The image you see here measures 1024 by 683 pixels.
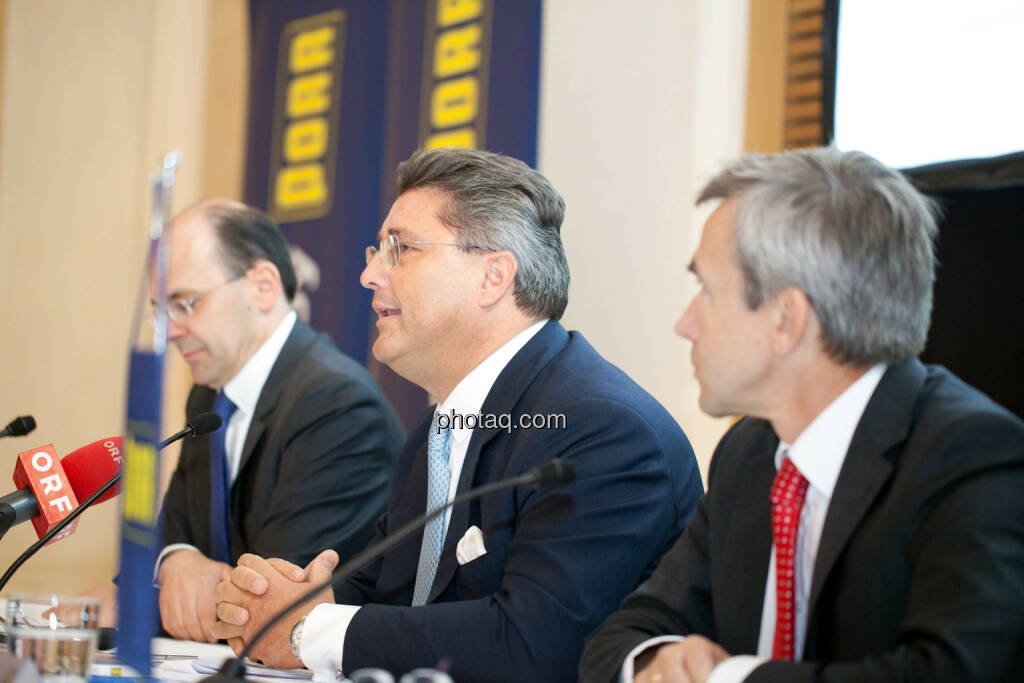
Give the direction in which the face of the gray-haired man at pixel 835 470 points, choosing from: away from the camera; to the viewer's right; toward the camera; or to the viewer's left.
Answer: to the viewer's left

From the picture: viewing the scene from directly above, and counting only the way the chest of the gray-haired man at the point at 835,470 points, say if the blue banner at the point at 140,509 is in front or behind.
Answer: in front

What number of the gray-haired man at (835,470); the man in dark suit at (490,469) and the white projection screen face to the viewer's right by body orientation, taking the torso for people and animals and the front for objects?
0

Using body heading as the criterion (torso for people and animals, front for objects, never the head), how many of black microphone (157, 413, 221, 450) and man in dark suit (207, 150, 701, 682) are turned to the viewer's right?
1

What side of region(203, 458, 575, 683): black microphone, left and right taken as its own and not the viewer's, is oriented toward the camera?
right

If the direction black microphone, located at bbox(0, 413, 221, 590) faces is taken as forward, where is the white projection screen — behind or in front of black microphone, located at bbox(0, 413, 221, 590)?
in front

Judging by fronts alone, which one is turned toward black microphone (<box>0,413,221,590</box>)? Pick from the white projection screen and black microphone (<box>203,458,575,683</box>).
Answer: the white projection screen

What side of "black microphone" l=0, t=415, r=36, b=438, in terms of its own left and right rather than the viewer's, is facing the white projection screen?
front

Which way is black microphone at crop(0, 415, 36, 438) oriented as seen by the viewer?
to the viewer's right

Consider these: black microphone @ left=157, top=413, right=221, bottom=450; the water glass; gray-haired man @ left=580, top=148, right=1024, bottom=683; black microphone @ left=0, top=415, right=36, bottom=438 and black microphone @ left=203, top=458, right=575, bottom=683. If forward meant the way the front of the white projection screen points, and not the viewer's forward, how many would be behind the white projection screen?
0

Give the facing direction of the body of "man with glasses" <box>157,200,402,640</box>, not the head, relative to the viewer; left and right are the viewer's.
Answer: facing the viewer and to the left of the viewer

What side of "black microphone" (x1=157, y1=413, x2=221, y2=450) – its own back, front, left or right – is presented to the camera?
right

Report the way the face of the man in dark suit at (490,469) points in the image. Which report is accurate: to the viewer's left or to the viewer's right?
to the viewer's left
